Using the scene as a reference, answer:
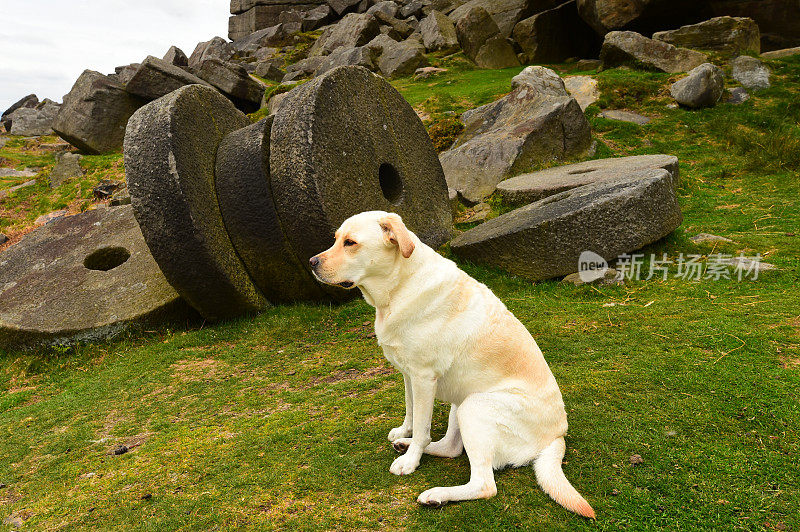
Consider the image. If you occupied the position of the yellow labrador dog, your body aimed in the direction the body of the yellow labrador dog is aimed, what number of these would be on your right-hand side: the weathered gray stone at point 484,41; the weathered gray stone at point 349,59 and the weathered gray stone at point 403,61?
3

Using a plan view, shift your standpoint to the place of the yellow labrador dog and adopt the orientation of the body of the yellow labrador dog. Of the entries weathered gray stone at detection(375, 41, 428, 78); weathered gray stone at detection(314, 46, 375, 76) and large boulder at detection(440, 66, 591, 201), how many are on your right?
3

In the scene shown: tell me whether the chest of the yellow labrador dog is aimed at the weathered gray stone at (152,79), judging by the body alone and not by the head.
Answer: no

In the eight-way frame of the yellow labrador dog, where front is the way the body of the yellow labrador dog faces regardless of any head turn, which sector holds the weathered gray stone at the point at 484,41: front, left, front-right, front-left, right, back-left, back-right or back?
right

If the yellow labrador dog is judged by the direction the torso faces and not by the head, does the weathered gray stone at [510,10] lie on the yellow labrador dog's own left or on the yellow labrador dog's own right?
on the yellow labrador dog's own right

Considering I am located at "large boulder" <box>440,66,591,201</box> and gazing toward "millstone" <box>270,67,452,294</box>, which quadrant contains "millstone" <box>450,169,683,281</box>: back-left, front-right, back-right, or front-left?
front-left

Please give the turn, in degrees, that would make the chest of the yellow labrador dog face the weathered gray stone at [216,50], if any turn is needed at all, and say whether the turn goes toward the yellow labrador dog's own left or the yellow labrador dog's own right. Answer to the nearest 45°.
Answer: approximately 90° to the yellow labrador dog's own right

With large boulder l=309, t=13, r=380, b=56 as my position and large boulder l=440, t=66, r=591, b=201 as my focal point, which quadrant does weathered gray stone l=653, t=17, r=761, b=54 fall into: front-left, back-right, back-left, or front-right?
front-left

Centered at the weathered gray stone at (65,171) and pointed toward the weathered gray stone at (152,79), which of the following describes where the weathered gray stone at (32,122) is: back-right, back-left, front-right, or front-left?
front-left

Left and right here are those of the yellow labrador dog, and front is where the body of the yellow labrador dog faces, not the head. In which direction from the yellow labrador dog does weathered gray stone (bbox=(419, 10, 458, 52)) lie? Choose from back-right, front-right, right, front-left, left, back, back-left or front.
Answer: right

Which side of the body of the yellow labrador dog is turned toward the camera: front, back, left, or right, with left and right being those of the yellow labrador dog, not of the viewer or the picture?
left

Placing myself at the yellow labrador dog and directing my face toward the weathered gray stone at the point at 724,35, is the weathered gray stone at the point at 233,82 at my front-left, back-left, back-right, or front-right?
front-left

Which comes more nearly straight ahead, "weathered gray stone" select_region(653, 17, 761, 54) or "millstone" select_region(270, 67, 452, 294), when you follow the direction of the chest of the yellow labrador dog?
the millstone

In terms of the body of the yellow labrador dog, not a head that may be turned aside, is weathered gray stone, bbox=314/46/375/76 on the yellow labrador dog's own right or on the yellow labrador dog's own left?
on the yellow labrador dog's own right
